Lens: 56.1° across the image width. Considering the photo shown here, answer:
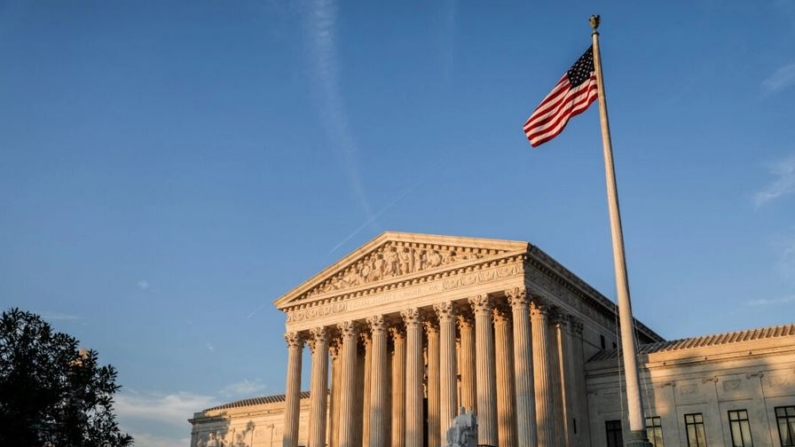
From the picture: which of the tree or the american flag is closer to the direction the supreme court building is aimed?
the tree

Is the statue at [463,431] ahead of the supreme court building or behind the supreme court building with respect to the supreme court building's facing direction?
ahead

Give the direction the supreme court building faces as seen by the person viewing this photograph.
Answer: facing the viewer and to the left of the viewer

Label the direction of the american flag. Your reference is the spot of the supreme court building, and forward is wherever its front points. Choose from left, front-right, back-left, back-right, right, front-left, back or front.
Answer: front-left

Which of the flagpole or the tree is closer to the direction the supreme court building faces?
the tree

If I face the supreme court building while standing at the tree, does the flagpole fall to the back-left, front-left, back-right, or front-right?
front-right

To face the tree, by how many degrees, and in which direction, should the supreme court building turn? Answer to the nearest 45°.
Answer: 0° — it already faces it

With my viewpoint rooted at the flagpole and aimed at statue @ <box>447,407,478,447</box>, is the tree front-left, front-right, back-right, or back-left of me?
front-left

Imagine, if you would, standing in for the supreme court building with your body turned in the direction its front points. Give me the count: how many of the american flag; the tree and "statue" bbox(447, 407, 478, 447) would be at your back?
0

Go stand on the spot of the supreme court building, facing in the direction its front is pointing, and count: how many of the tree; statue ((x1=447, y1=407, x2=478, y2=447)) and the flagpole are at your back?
0

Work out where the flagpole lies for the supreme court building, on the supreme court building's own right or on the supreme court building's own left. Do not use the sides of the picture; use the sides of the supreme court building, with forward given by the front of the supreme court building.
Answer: on the supreme court building's own left
